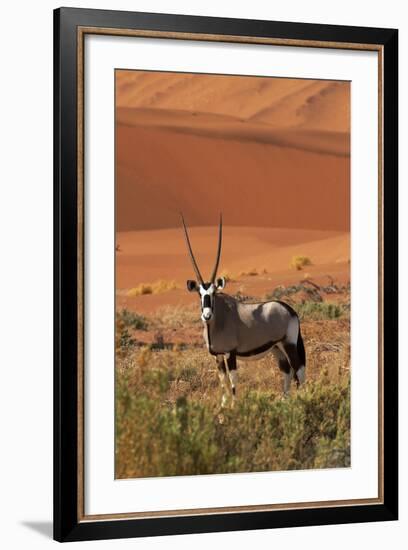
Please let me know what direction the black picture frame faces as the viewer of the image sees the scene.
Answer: facing the viewer and to the right of the viewer
